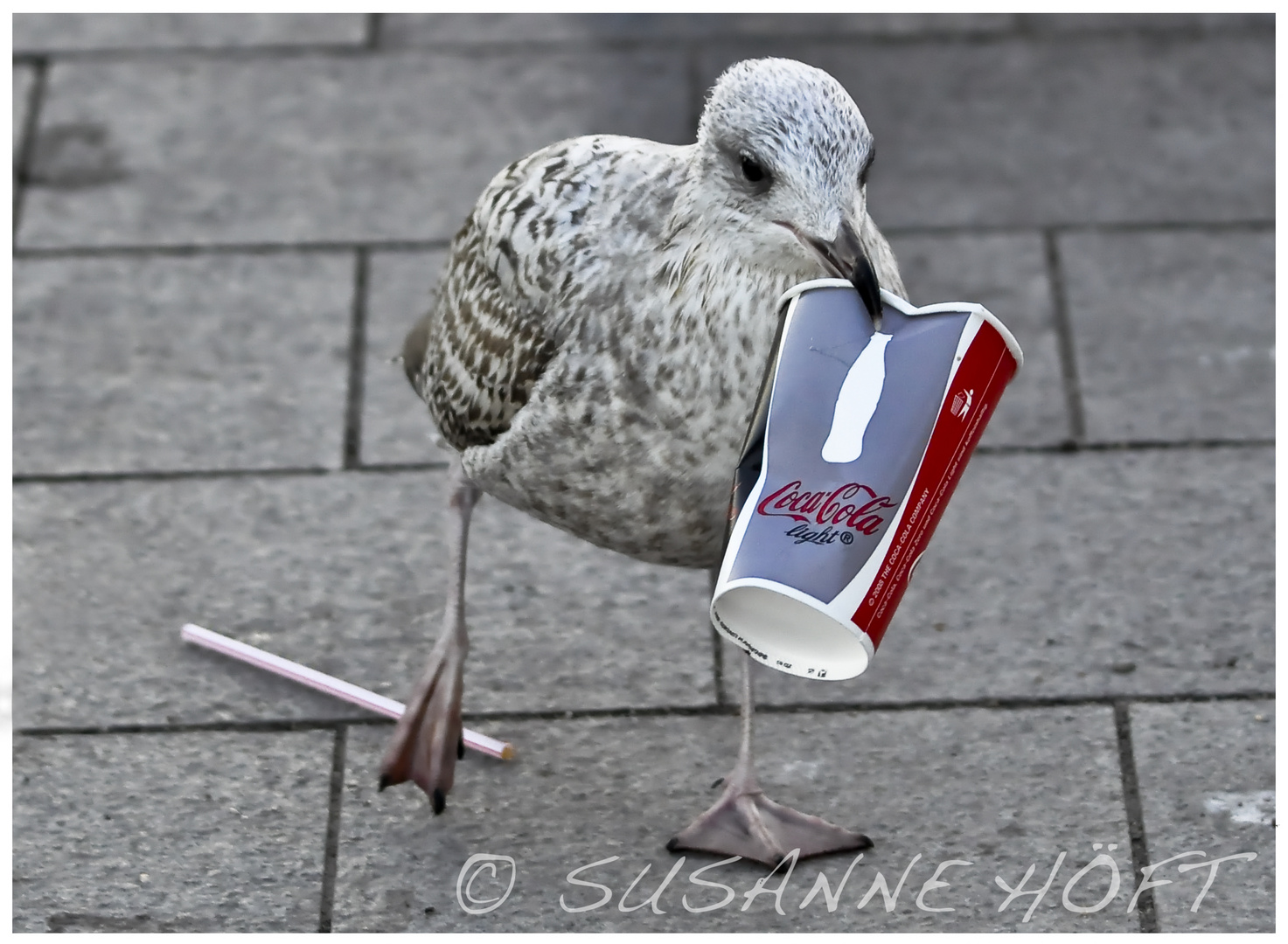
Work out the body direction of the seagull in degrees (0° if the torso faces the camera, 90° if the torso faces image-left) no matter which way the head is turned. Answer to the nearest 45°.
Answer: approximately 315°

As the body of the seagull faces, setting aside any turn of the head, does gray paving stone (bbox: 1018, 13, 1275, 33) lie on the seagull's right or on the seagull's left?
on the seagull's left

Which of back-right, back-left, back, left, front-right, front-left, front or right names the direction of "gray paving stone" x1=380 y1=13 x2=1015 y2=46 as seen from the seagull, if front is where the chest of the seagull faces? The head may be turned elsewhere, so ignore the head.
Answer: back-left

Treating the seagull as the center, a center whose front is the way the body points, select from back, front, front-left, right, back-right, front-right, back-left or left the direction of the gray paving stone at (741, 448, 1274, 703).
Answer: left

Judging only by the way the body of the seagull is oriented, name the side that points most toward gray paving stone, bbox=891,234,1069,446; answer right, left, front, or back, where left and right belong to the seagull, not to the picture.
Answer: left

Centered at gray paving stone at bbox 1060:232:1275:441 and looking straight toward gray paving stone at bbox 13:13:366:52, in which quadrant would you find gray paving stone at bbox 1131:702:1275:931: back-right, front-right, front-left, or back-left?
back-left

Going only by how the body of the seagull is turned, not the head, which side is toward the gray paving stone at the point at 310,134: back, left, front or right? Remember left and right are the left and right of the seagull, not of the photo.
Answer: back

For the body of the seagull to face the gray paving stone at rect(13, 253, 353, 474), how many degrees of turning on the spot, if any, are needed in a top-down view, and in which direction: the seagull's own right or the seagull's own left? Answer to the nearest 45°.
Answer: approximately 180°

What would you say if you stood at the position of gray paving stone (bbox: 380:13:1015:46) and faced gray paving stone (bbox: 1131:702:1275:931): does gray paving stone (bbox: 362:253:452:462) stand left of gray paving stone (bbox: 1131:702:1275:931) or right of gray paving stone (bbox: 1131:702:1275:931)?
right

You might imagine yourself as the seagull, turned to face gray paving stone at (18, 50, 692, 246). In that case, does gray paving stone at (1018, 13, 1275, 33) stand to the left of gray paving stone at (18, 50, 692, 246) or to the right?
right

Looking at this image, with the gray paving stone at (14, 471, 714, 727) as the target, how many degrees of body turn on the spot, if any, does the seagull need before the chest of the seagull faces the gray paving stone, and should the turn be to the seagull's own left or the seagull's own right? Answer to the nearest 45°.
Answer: approximately 180°

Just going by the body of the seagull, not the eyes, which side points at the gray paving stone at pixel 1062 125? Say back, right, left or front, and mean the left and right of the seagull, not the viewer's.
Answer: left
